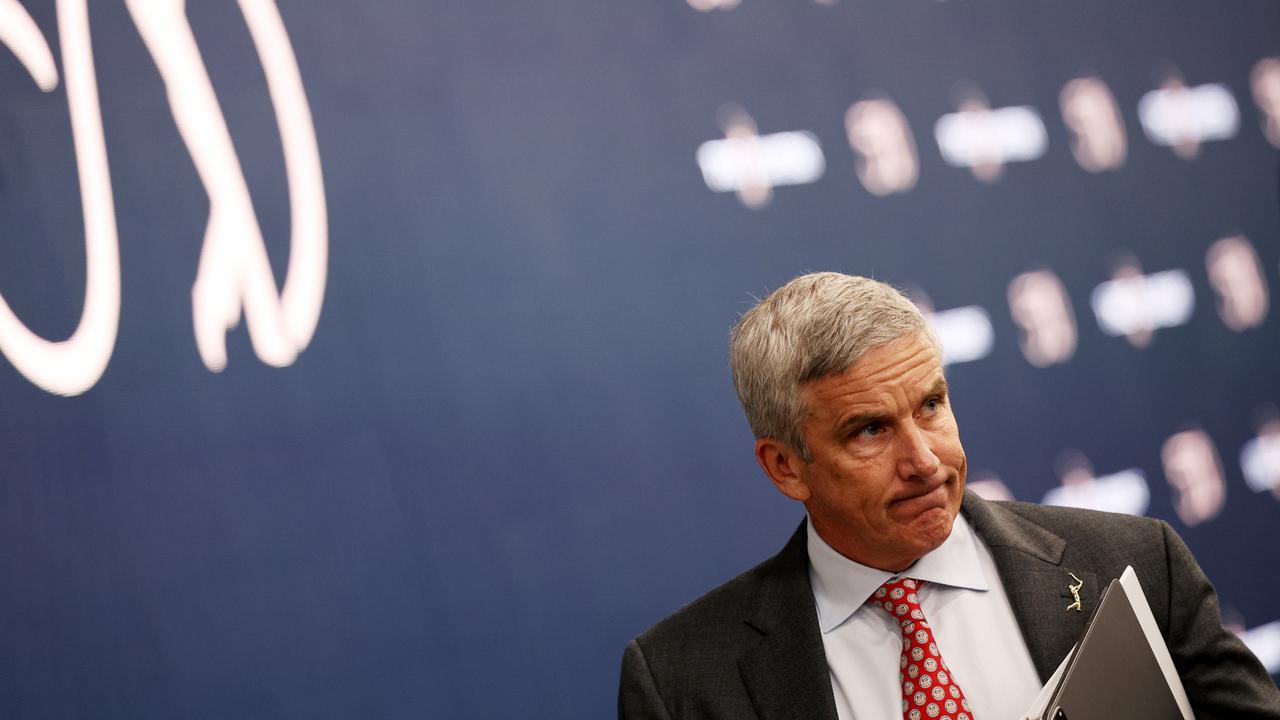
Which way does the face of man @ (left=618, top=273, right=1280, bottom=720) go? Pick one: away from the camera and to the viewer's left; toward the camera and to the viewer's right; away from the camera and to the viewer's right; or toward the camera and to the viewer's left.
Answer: toward the camera and to the viewer's right

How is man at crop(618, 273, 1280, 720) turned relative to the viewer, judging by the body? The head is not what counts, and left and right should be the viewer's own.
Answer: facing the viewer
